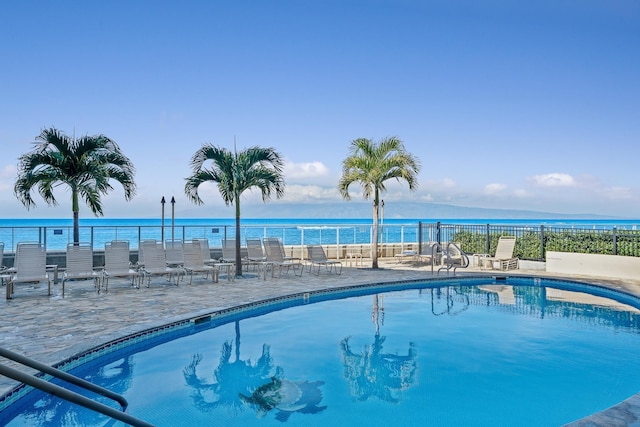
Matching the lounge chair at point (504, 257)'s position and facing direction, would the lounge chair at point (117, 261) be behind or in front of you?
in front

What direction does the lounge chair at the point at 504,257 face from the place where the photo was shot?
facing the viewer and to the left of the viewer

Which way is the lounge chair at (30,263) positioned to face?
toward the camera

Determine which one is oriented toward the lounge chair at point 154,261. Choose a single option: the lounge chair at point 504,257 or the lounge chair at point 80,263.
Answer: the lounge chair at point 504,257

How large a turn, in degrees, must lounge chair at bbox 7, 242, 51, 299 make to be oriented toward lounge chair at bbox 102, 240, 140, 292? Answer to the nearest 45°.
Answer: approximately 90° to its left

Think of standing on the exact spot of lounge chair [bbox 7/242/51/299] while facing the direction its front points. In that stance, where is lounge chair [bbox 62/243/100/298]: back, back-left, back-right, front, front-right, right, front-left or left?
left

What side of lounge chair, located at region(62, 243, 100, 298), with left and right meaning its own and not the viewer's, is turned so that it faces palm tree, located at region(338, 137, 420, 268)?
left

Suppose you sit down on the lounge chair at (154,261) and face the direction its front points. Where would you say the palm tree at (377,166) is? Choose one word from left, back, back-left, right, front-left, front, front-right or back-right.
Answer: front-left

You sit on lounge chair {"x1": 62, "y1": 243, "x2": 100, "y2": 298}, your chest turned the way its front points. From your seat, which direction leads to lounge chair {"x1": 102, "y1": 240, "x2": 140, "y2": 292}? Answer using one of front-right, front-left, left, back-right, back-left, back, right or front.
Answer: left

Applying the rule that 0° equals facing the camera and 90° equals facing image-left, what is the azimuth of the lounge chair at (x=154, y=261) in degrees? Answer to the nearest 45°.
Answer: approximately 315°

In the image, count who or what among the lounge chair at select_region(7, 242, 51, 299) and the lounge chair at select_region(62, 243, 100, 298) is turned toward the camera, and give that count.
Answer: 2

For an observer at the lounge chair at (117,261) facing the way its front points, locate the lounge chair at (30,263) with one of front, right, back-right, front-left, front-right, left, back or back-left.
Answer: back-right
